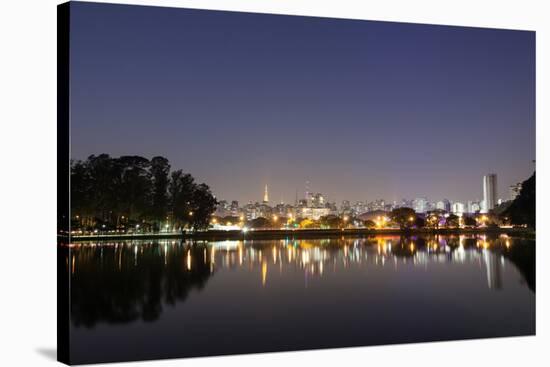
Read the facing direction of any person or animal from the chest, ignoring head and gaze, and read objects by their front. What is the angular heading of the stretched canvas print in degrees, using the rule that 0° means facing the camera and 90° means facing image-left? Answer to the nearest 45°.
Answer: approximately 315°
